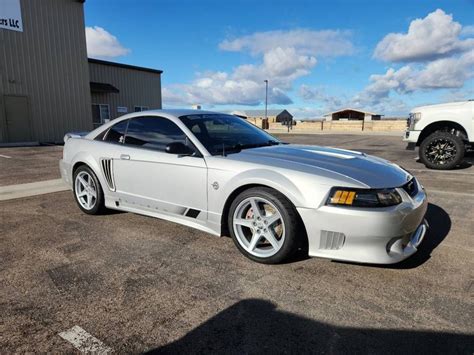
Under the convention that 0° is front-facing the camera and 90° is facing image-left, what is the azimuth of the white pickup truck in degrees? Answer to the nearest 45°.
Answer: approximately 90°

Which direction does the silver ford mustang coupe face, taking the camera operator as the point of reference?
facing the viewer and to the right of the viewer

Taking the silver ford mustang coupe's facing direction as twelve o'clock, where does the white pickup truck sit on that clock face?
The white pickup truck is roughly at 9 o'clock from the silver ford mustang coupe.

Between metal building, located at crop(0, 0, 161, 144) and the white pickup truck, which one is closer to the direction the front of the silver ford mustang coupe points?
the white pickup truck

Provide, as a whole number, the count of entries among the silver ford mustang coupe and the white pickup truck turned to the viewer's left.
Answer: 1

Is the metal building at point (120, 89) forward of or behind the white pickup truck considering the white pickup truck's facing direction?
forward

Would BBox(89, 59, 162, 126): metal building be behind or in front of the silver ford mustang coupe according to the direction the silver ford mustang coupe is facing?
behind

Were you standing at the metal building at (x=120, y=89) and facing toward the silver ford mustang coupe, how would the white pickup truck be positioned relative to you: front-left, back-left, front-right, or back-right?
front-left

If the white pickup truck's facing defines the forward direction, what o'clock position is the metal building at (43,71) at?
The metal building is roughly at 12 o'clock from the white pickup truck.

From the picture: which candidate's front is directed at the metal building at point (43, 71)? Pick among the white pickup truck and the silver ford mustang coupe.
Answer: the white pickup truck

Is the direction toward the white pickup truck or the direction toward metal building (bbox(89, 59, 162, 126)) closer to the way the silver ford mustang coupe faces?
the white pickup truck

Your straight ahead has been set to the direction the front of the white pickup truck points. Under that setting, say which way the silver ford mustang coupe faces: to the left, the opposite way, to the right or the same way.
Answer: the opposite way

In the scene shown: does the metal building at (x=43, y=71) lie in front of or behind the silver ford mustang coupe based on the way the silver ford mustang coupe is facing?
behind
